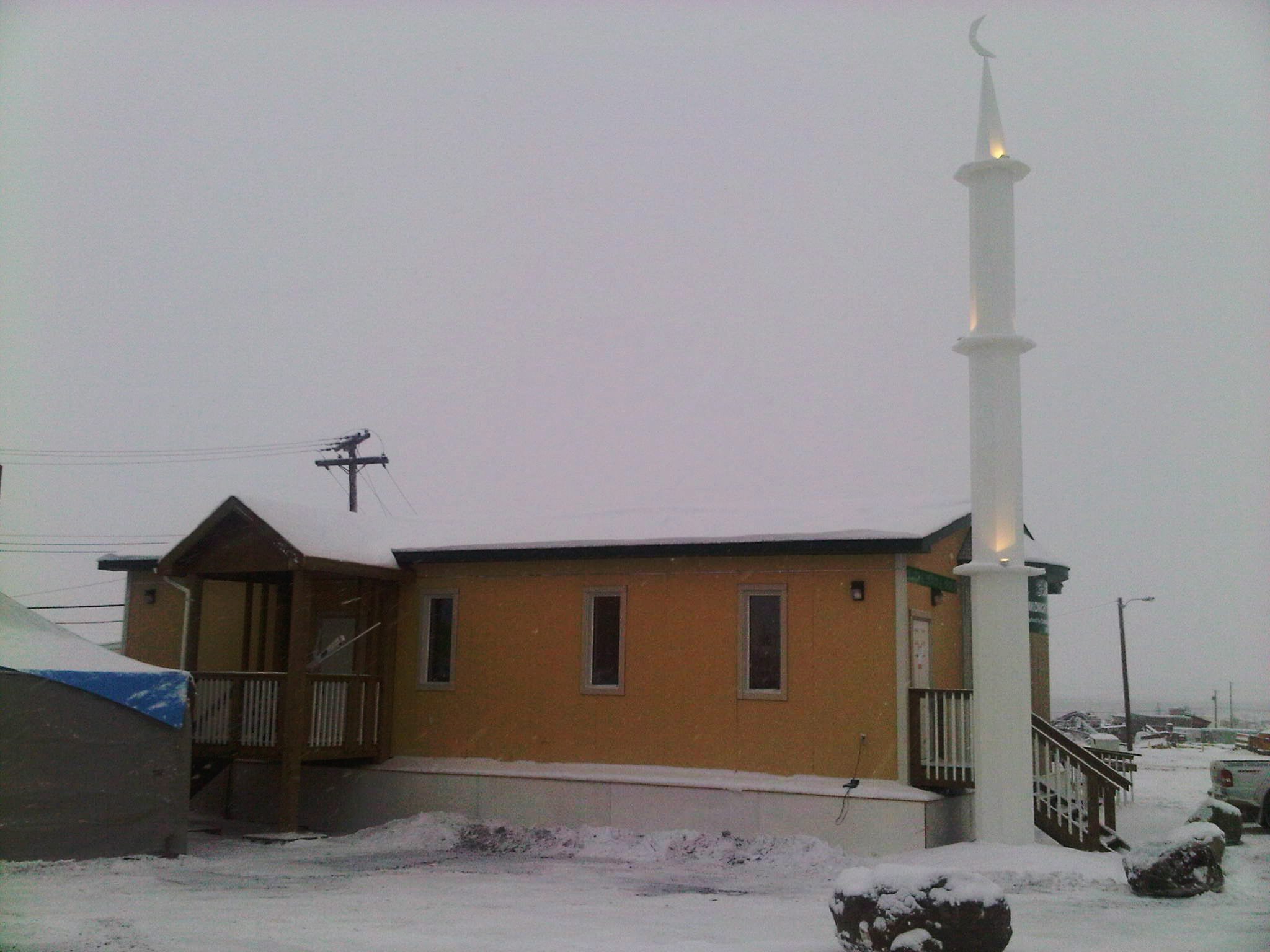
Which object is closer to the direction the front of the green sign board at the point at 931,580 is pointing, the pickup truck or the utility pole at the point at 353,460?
the pickup truck

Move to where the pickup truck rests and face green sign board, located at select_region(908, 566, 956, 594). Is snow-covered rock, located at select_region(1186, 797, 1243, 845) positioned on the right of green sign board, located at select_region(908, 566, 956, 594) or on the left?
left

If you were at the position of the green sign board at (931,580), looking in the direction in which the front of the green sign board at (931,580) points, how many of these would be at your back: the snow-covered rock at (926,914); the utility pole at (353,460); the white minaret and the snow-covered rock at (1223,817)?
1

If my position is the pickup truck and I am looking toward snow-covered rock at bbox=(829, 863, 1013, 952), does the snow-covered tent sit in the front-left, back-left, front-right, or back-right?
front-right

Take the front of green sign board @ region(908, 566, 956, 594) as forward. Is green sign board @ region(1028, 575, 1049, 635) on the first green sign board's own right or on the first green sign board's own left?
on the first green sign board's own left

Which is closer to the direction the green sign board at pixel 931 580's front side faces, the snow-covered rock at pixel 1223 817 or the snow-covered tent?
the snow-covered rock

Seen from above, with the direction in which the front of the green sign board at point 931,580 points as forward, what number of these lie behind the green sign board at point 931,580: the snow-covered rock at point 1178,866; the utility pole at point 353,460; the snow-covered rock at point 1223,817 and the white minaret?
1

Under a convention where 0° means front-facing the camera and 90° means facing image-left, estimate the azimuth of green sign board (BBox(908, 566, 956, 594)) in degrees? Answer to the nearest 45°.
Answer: approximately 315°

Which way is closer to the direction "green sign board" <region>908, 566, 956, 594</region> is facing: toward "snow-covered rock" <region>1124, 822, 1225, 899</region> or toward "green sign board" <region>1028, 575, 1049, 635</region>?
the snow-covered rock

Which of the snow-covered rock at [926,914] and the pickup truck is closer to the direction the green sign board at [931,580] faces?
the snow-covered rock

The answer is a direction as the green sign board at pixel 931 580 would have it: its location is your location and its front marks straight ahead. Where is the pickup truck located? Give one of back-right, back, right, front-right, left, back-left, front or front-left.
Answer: left

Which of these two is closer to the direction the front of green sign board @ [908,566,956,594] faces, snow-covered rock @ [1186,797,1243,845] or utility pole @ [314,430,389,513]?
the snow-covered rock

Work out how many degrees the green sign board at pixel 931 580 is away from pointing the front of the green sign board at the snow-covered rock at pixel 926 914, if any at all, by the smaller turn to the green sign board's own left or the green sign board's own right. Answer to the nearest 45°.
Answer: approximately 45° to the green sign board's own right

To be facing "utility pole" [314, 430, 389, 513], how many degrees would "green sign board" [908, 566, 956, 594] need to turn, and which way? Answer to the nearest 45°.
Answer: approximately 180°

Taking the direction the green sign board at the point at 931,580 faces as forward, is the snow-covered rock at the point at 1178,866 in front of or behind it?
in front

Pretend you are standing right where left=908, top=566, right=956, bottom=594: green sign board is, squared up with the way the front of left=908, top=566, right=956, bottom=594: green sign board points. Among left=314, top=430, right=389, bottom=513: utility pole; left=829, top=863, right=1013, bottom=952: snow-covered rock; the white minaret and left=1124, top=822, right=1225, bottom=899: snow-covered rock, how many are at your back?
1
